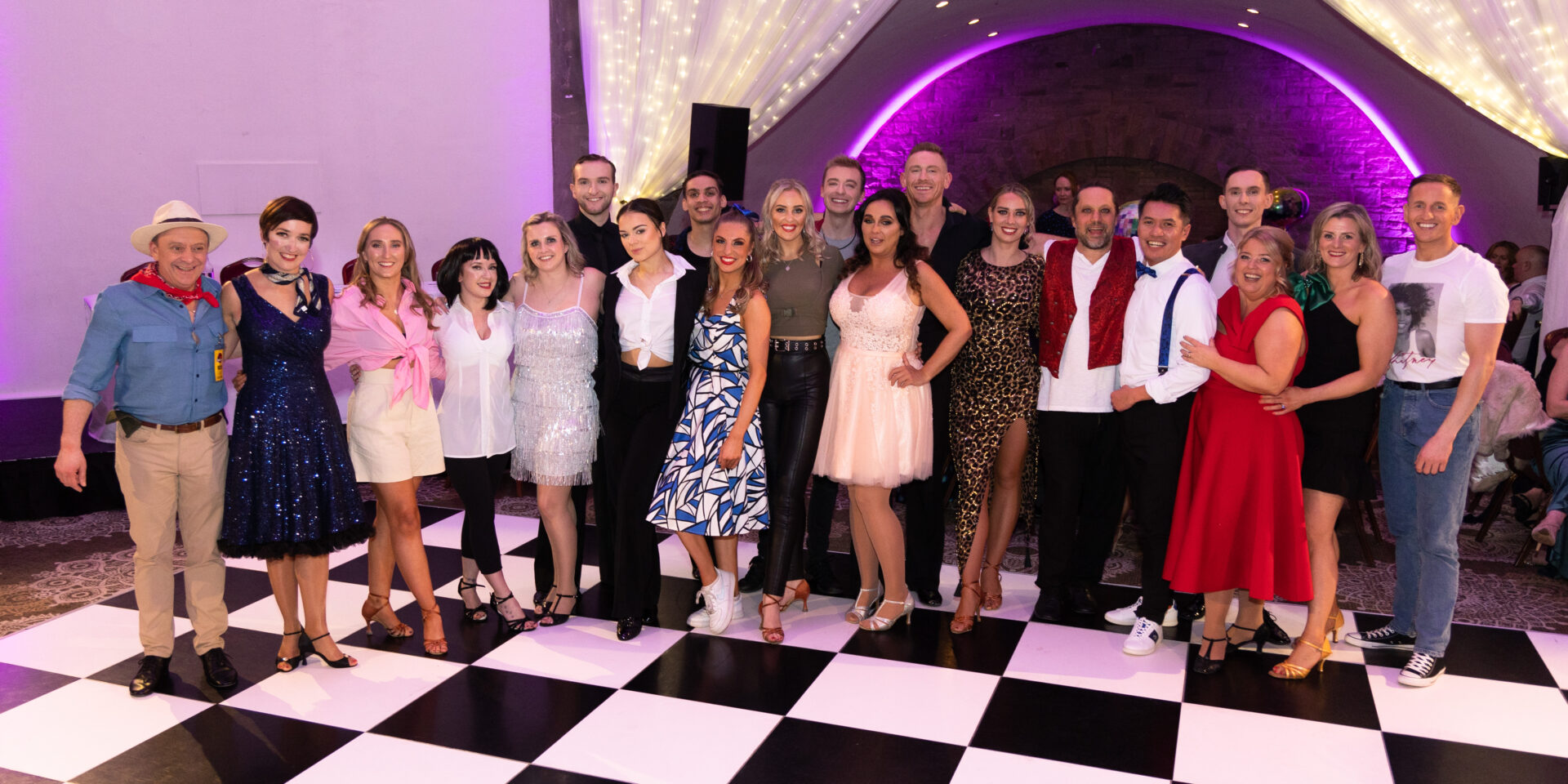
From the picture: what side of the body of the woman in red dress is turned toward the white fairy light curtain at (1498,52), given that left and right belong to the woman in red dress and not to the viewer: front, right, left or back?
back

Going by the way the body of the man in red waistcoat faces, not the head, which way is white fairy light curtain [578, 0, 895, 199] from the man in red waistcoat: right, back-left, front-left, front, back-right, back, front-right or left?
back-right

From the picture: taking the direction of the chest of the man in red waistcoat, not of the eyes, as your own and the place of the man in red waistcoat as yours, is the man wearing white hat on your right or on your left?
on your right

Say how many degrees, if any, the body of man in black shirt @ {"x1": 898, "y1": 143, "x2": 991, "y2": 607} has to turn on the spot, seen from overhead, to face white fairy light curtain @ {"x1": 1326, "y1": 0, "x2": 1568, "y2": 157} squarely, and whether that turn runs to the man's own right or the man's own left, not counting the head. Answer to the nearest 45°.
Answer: approximately 135° to the man's own left

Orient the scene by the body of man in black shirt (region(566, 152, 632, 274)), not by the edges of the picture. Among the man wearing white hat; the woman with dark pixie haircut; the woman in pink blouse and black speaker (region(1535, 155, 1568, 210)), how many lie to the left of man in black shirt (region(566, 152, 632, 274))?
1

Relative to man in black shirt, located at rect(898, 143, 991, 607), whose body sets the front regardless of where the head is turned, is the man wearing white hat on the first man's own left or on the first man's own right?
on the first man's own right

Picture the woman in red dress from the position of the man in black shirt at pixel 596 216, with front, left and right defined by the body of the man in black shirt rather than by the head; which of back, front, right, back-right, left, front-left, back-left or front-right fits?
front-left

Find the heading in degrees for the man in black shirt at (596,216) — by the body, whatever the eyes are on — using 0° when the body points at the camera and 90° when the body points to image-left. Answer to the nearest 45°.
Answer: approximately 0°
